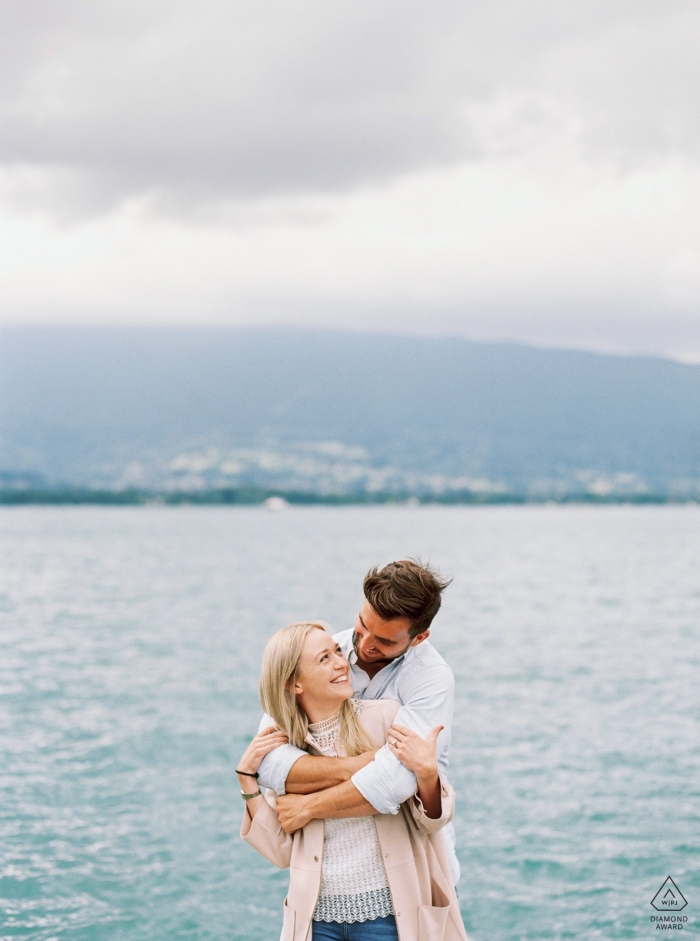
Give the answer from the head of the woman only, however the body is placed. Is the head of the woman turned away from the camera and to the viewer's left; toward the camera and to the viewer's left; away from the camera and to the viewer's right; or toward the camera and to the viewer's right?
toward the camera and to the viewer's right

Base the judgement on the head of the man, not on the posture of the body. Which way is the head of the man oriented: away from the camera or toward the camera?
toward the camera

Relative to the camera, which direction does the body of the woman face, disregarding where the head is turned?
toward the camera

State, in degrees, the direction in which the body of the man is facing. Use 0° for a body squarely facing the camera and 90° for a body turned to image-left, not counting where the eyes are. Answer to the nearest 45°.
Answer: approximately 45°
